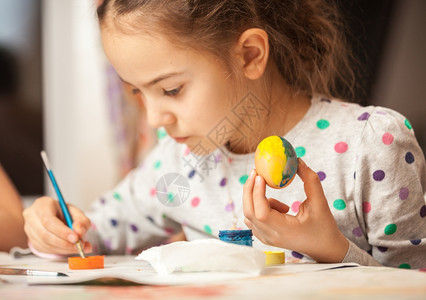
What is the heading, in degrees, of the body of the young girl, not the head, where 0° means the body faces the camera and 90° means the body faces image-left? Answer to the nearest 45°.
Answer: approximately 45°
